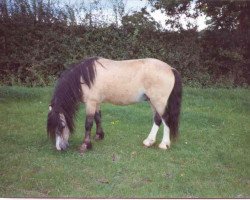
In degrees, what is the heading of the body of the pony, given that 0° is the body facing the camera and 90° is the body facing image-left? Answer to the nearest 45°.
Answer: approximately 90°
